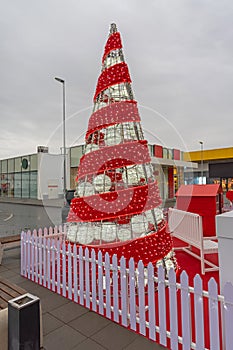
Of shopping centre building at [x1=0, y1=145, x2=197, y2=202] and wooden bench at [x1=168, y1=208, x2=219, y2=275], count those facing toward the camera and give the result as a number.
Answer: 1

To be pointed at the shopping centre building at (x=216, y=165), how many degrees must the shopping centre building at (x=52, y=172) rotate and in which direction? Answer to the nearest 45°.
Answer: approximately 90° to its left

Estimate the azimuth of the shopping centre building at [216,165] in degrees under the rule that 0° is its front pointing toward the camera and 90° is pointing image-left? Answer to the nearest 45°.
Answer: approximately 45°
